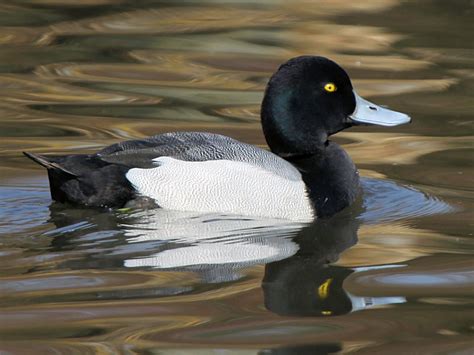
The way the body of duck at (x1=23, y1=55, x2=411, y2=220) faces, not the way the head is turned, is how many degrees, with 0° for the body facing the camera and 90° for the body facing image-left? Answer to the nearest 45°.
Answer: approximately 270°
